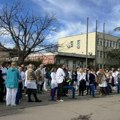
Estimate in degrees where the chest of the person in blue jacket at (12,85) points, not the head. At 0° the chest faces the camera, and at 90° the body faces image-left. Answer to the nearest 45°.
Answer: approximately 180°

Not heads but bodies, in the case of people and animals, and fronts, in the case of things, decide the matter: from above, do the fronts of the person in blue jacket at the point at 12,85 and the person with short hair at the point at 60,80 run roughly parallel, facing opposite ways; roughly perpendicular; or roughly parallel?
roughly perpendicular

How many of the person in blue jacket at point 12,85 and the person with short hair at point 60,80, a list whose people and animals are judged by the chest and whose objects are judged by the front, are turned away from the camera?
1

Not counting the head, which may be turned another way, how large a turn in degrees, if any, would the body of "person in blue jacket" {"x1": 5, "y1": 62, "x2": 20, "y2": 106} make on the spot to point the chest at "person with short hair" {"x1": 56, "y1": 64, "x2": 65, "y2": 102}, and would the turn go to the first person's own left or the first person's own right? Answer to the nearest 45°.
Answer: approximately 45° to the first person's own right

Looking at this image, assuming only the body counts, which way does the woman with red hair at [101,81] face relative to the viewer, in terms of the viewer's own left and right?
facing away from the viewer and to the right of the viewer
